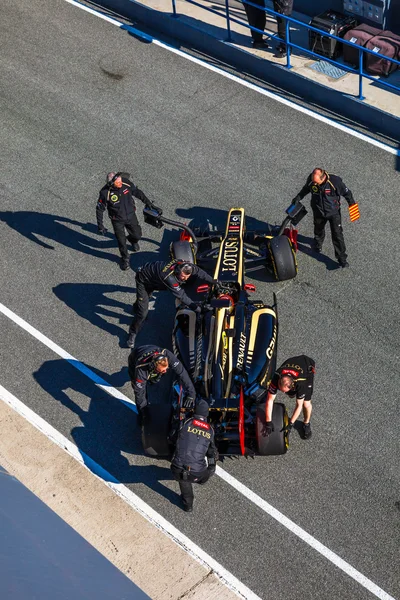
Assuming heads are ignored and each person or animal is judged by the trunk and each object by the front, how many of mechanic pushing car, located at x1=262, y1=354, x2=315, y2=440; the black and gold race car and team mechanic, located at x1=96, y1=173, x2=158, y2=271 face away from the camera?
1

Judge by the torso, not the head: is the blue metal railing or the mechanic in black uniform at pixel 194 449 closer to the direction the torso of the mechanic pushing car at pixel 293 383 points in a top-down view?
the mechanic in black uniform

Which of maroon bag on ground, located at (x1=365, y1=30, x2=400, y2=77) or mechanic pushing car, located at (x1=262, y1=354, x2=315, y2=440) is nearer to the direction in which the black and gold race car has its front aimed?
the maroon bag on ground

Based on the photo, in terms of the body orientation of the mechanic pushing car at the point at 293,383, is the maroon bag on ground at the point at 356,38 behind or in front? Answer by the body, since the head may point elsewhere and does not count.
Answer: behind

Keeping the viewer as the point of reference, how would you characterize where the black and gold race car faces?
facing away from the viewer

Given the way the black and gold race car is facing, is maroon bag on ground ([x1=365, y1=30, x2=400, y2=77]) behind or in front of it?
in front

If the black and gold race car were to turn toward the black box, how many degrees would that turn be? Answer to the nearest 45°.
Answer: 0° — it already faces it

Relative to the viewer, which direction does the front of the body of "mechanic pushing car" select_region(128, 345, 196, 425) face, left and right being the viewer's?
facing the viewer and to the right of the viewer

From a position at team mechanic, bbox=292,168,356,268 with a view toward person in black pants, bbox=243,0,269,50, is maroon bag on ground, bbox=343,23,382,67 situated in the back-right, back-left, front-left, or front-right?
front-right
